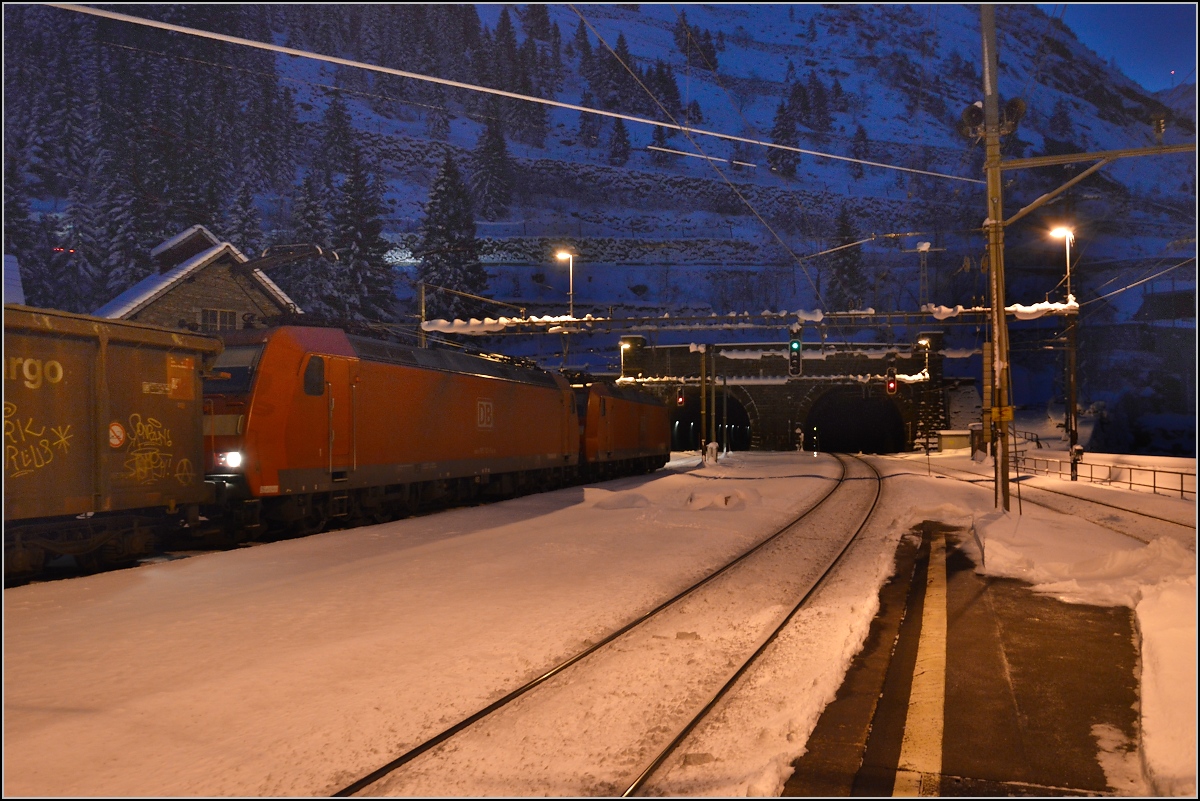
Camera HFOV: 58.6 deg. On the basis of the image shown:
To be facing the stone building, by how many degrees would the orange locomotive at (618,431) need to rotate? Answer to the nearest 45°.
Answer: approximately 45° to its right

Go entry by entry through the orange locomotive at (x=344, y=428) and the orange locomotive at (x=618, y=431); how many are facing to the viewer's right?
0

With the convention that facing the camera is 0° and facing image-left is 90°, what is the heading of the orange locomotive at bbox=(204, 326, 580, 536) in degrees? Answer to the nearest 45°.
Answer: approximately 45°

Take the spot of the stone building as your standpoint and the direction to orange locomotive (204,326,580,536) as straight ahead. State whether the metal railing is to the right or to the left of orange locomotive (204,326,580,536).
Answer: left

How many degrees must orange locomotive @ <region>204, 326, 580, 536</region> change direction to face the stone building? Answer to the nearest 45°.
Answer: approximately 135° to its right

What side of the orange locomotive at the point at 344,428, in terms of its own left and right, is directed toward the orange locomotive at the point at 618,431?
back

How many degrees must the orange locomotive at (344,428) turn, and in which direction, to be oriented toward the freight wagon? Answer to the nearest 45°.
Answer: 0° — it already faces it

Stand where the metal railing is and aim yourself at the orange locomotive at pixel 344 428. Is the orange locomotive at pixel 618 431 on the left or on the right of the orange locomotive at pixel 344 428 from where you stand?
right

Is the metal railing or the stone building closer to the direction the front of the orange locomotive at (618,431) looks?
the stone building

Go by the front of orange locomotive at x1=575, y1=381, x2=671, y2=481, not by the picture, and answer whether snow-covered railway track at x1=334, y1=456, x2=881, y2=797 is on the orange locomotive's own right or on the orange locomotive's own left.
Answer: on the orange locomotive's own left
